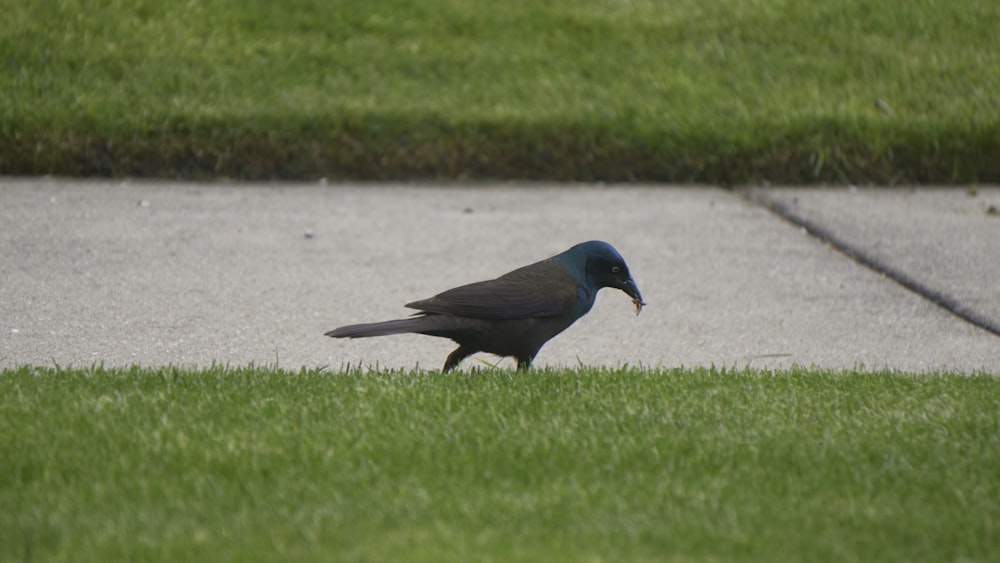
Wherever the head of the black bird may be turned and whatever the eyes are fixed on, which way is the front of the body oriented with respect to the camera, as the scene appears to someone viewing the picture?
to the viewer's right
